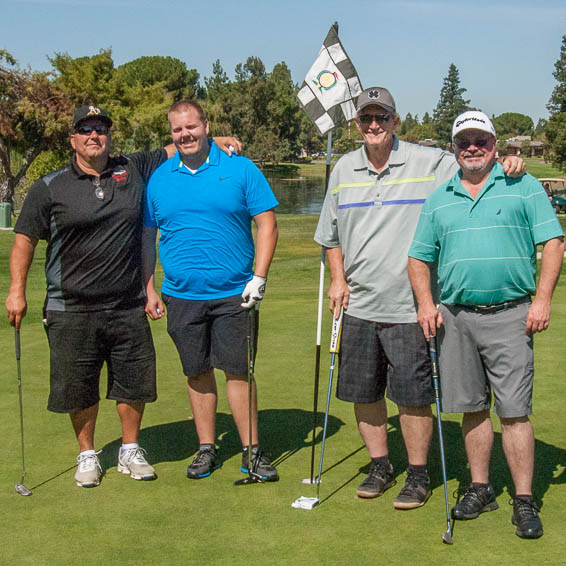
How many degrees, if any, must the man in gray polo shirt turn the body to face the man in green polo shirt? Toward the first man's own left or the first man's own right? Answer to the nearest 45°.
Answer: approximately 45° to the first man's own left

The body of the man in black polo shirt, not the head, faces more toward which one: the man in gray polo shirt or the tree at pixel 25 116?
the man in gray polo shirt

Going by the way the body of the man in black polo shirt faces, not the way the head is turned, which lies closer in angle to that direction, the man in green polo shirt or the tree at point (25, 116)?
the man in green polo shirt

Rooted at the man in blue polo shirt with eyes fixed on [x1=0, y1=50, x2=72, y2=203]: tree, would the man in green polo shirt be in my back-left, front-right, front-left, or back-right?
back-right

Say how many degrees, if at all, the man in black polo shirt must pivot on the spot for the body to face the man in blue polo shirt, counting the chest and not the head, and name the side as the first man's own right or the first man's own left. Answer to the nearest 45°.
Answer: approximately 90° to the first man's own left

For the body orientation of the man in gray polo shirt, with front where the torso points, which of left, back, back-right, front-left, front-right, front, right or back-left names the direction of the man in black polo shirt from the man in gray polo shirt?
right

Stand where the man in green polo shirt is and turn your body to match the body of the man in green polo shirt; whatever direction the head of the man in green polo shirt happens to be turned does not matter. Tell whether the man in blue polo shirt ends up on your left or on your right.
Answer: on your right
